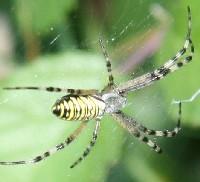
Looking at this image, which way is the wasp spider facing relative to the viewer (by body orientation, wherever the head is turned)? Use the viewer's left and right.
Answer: facing to the right of the viewer
